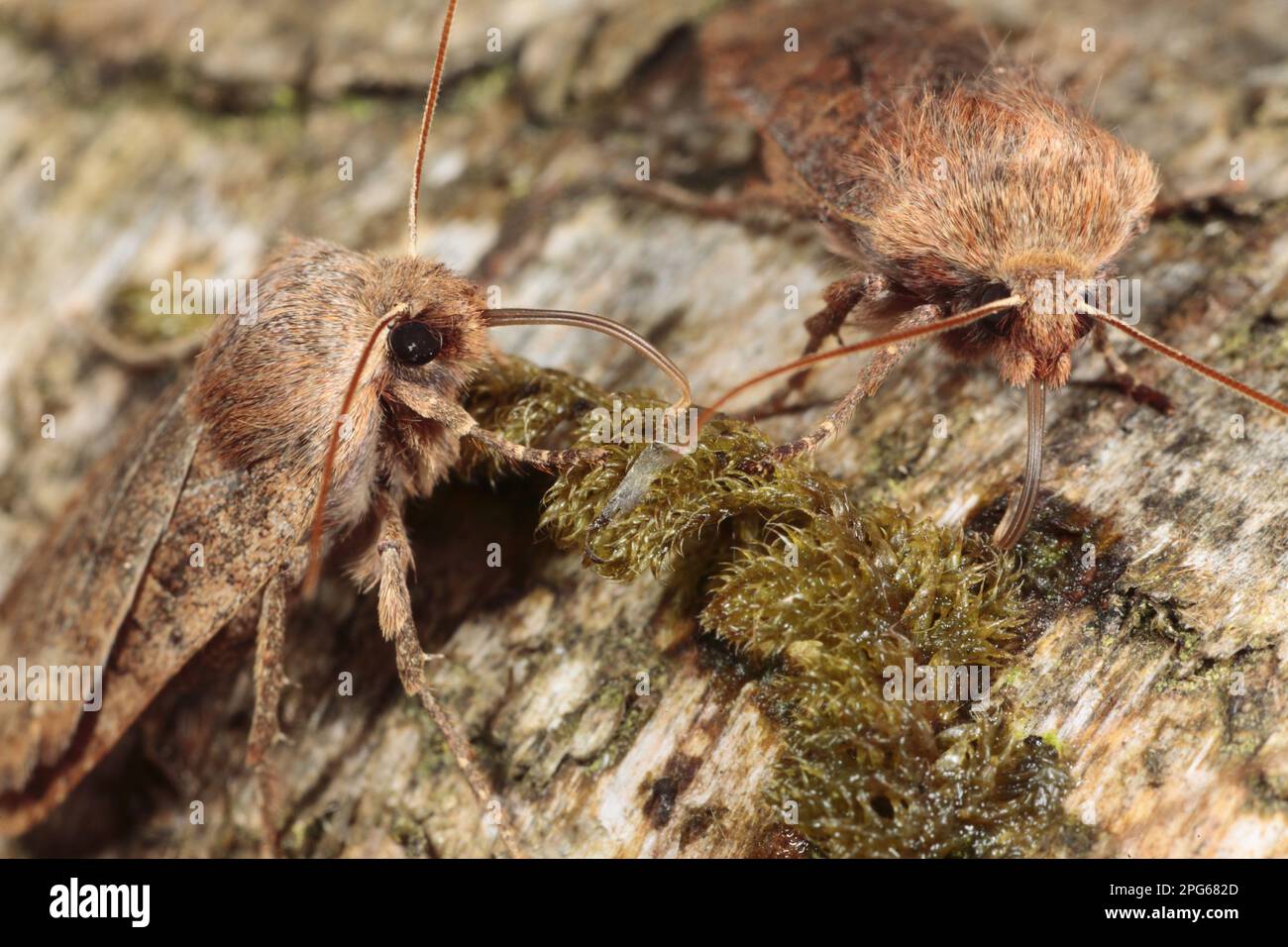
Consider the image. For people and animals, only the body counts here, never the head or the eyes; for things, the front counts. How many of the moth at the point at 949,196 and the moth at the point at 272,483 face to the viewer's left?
0

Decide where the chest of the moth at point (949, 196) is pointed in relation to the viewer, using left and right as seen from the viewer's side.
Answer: facing the viewer and to the right of the viewer

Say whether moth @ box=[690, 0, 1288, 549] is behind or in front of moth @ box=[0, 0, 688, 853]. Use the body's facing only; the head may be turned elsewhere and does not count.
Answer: in front

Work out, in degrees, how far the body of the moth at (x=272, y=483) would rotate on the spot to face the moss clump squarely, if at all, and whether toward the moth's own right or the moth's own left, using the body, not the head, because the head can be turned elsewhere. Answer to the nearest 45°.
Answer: approximately 45° to the moth's own right

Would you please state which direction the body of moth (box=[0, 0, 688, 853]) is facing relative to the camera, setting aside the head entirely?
to the viewer's right
